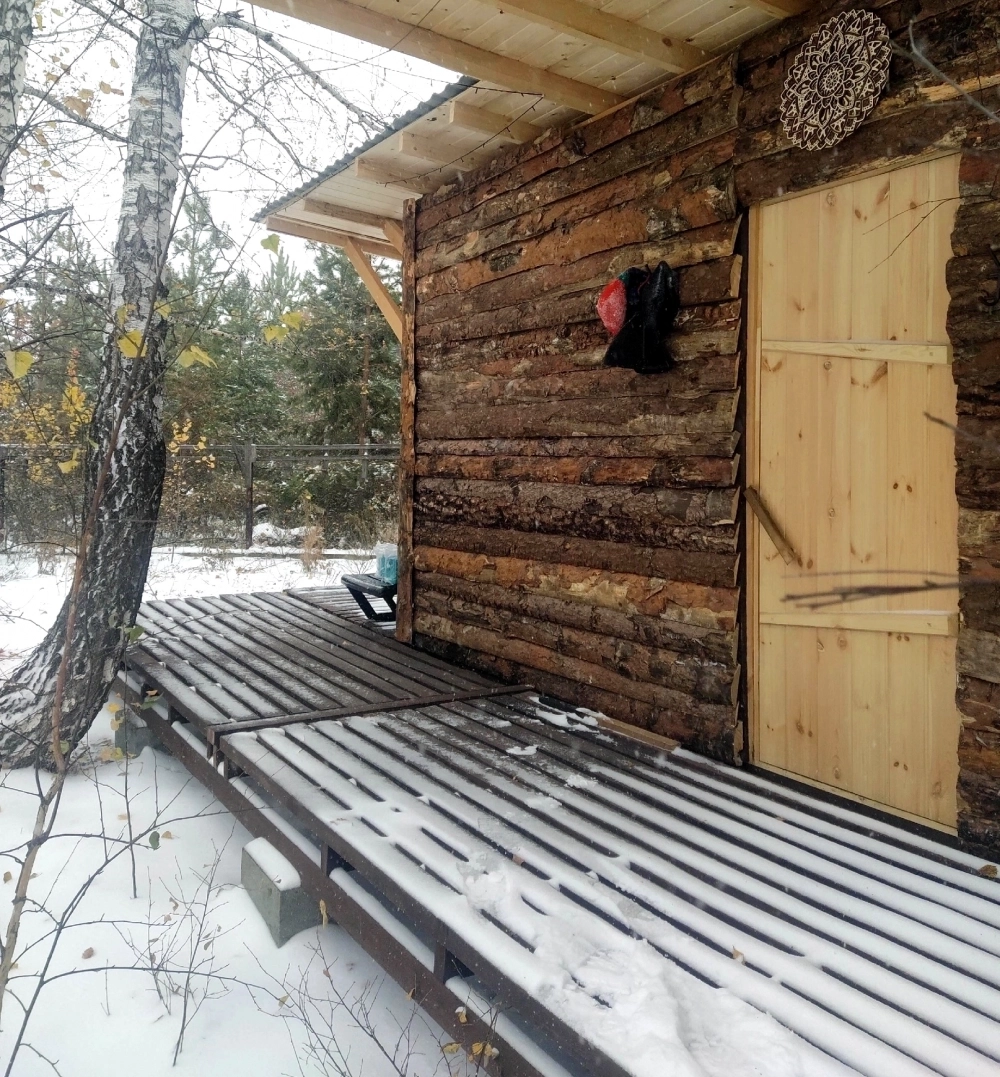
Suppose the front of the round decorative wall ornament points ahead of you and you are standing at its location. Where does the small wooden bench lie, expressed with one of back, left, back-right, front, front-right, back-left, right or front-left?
right

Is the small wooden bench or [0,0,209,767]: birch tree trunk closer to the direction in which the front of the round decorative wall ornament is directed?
the birch tree trunk

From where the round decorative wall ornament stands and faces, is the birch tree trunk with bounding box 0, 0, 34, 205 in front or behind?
in front

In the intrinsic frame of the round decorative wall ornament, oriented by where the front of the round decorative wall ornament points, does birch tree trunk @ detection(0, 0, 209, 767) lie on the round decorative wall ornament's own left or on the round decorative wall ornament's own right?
on the round decorative wall ornament's own right

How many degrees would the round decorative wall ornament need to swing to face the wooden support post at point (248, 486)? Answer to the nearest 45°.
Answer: approximately 90° to its right

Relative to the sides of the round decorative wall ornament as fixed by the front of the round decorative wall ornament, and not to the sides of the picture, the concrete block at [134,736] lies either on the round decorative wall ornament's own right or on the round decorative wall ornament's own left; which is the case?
on the round decorative wall ornament's own right

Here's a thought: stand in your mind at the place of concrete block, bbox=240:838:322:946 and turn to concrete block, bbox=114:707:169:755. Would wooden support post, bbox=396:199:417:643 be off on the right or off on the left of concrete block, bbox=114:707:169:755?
right

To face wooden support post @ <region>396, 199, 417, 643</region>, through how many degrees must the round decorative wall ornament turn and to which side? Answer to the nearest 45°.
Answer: approximately 90° to its right

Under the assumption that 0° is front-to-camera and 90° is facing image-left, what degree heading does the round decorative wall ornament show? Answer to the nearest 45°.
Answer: approximately 45°
